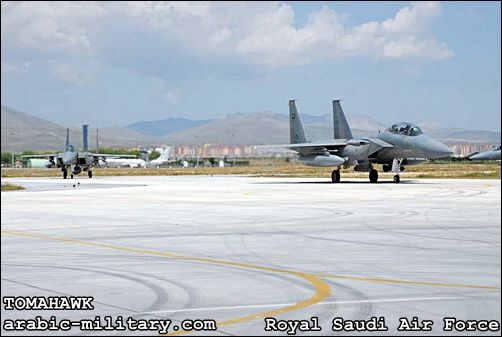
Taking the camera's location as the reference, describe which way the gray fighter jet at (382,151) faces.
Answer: facing the viewer and to the right of the viewer
